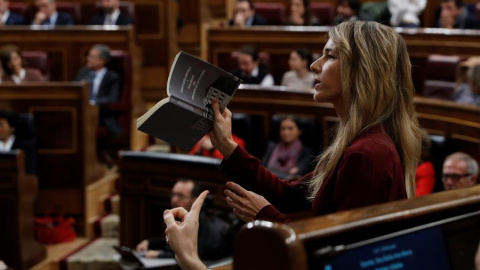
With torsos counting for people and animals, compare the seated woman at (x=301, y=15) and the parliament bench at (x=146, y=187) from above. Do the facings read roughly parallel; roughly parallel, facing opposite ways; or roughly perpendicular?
roughly parallel

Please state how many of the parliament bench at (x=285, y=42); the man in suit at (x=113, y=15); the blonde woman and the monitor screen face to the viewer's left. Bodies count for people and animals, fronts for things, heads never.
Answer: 1

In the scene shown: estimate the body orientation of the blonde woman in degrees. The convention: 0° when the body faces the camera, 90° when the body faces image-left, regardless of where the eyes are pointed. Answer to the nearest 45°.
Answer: approximately 90°

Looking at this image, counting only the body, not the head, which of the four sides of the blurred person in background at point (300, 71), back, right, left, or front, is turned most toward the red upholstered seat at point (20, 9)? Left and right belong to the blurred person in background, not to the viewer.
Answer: right

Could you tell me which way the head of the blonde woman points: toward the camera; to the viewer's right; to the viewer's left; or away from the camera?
to the viewer's left

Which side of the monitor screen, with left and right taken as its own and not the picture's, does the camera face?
front

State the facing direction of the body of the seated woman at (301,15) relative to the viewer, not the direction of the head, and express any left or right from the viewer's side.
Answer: facing the viewer and to the left of the viewer

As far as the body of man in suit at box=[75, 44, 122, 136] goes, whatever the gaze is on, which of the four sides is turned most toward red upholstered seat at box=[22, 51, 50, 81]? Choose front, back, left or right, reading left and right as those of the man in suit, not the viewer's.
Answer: right

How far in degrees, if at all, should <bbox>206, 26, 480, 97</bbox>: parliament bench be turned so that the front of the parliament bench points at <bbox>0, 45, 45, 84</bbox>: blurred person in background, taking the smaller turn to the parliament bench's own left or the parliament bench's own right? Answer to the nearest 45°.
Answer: approximately 90° to the parliament bench's own right

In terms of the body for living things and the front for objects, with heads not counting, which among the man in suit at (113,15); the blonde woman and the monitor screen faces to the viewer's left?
the blonde woman

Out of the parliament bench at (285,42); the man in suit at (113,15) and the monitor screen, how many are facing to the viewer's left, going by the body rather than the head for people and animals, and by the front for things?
0

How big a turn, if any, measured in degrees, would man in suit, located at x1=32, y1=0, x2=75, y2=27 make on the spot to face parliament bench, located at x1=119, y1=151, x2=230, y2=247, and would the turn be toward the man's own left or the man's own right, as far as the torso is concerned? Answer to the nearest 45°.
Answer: approximately 45° to the man's own left

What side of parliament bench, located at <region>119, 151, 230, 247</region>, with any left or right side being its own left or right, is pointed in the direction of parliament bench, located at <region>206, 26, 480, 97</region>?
back
